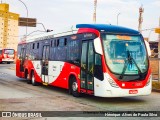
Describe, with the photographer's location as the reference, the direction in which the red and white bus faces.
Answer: facing the viewer and to the right of the viewer
